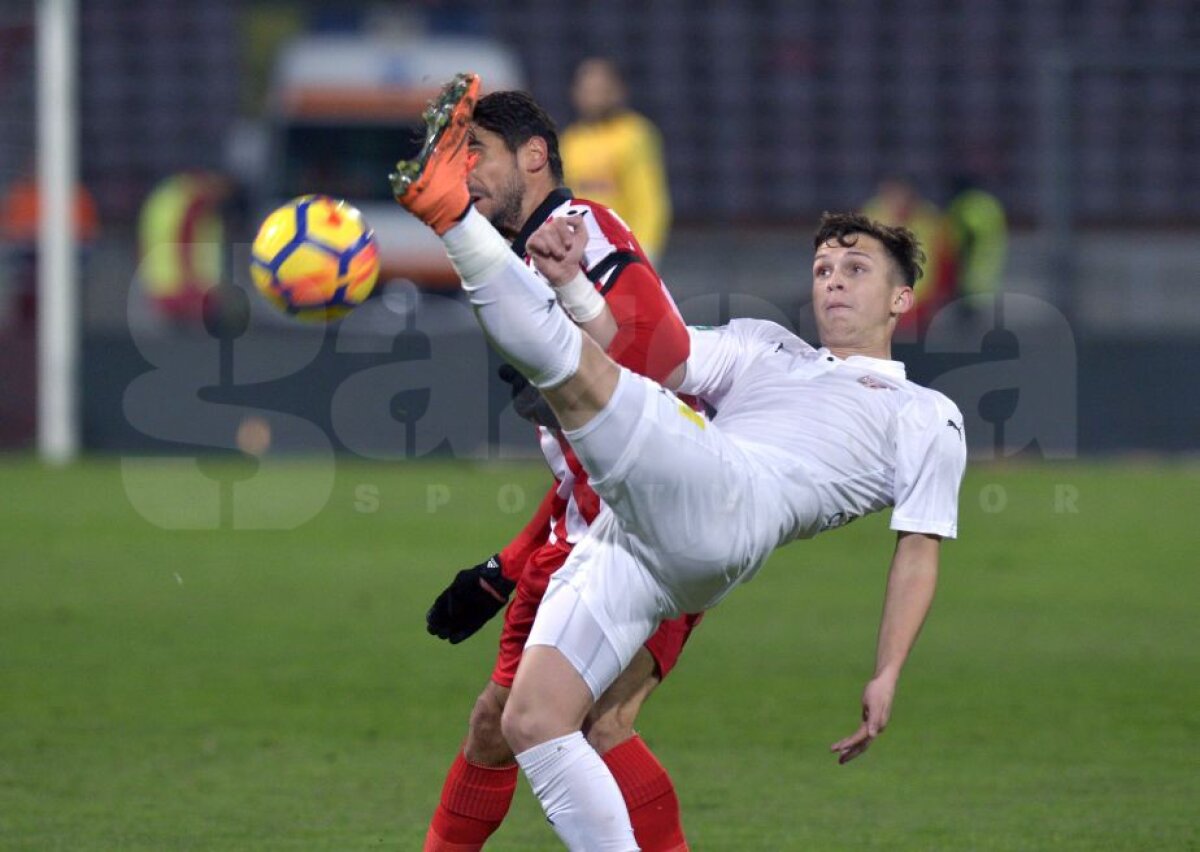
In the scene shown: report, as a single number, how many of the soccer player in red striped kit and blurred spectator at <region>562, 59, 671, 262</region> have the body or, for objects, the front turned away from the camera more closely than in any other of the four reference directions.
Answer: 0

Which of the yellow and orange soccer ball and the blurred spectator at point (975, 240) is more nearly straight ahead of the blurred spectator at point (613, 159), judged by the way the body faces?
the yellow and orange soccer ball

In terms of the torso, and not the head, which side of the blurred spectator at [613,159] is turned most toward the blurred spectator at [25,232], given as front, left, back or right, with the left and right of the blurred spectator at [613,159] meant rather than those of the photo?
right

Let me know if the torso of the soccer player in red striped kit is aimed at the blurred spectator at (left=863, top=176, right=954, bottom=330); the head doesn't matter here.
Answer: no

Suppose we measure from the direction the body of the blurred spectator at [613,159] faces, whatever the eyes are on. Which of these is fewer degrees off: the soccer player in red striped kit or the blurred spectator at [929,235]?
the soccer player in red striped kit

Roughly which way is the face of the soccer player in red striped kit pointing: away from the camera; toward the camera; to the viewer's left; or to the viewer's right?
to the viewer's left

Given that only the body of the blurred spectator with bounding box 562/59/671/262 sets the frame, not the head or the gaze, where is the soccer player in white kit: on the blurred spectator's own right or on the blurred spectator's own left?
on the blurred spectator's own left

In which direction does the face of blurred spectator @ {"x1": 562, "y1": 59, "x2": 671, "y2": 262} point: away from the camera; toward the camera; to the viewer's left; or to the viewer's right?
toward the camera

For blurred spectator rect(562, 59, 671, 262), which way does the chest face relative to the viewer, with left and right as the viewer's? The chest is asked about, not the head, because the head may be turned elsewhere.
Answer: facing the viewer and to the left of the viewer
